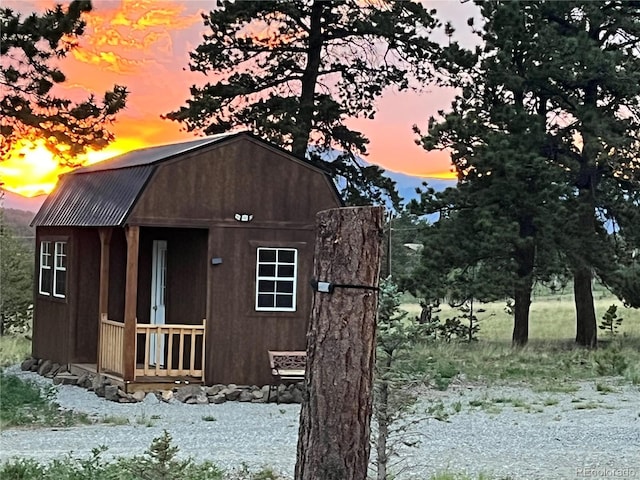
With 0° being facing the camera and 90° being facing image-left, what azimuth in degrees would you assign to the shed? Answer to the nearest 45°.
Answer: approximately 0°

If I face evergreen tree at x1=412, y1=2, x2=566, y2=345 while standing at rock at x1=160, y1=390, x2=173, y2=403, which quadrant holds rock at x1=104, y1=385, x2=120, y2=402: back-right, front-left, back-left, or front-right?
back-left

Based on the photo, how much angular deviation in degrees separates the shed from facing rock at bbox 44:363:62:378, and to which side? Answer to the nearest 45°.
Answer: approximately 135° to its right

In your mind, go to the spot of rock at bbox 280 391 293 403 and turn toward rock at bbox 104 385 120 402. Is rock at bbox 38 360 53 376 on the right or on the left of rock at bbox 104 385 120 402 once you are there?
right
